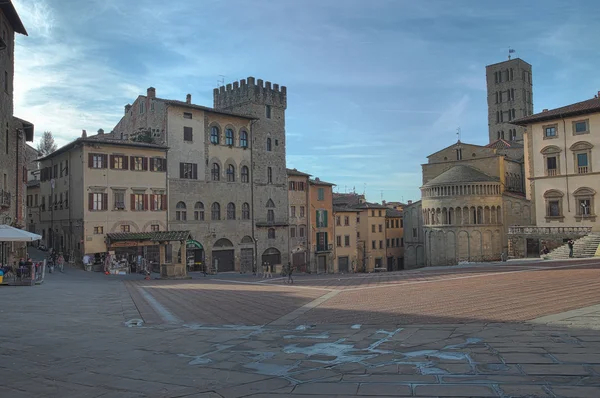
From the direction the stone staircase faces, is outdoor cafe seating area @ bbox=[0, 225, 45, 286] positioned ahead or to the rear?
ahead

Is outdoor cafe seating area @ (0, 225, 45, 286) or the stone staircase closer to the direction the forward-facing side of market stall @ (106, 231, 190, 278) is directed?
the outdoor cafe seating area

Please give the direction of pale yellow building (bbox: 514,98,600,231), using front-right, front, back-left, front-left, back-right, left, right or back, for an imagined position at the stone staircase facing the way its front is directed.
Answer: back-right

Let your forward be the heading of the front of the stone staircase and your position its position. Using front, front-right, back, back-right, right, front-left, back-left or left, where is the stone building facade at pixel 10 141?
front

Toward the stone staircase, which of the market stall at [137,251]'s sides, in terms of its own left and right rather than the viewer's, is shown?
left

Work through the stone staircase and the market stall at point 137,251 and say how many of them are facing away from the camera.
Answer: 0

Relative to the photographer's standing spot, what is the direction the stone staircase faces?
facing the viewer and to the left of the viewer

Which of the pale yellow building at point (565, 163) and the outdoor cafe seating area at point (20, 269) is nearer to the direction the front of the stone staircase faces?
the outdoor cafe seating area

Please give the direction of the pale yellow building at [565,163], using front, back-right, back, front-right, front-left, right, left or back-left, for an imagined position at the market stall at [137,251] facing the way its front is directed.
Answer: left

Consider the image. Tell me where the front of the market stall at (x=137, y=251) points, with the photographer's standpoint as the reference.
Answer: facing the viewer
